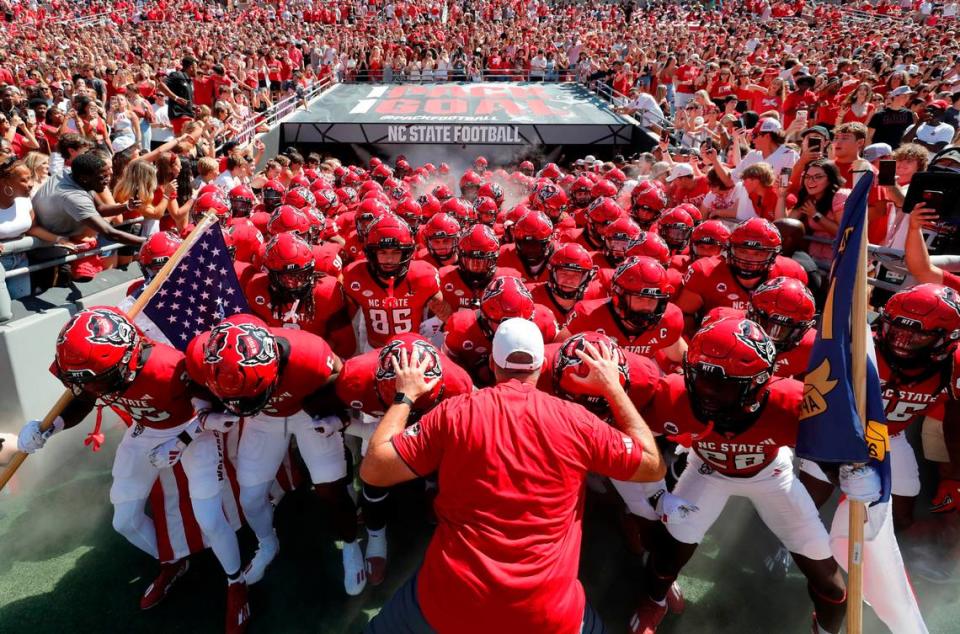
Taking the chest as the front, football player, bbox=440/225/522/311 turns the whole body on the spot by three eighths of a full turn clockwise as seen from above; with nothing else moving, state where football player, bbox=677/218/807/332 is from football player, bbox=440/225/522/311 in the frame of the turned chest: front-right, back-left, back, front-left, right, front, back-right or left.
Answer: back-right

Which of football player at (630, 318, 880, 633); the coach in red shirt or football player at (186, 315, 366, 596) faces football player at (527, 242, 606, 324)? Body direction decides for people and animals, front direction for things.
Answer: the coach in red shirt

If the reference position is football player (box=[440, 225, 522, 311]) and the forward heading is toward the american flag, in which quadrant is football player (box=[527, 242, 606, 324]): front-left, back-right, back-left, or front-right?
back-left

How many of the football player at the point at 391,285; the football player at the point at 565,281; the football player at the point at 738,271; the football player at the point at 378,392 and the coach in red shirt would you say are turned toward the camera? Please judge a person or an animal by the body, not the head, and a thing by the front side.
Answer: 4

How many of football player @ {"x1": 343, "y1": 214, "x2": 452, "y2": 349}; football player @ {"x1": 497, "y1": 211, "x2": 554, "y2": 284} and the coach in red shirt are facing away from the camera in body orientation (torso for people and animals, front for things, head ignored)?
1

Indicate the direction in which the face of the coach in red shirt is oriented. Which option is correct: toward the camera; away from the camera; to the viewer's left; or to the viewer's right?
away from the camera

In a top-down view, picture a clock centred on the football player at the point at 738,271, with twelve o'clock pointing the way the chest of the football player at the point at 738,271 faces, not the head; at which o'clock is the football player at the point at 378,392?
the football player at the point at 378,392 is roughly at 1 o'clock from the football player at the point at 738,271.

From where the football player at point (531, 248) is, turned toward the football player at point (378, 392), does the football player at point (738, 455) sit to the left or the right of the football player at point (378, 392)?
left

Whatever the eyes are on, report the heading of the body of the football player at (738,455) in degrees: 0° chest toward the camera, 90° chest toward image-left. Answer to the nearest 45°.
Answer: approximately 0°

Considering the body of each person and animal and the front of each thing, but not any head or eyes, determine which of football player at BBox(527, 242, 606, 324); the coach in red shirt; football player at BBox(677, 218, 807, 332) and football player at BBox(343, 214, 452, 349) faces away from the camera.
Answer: the coach in red shirt

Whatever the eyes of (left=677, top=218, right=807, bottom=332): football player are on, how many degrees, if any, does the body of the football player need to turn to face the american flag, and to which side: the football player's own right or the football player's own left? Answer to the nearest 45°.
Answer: approximately 45° to the football player's own right
